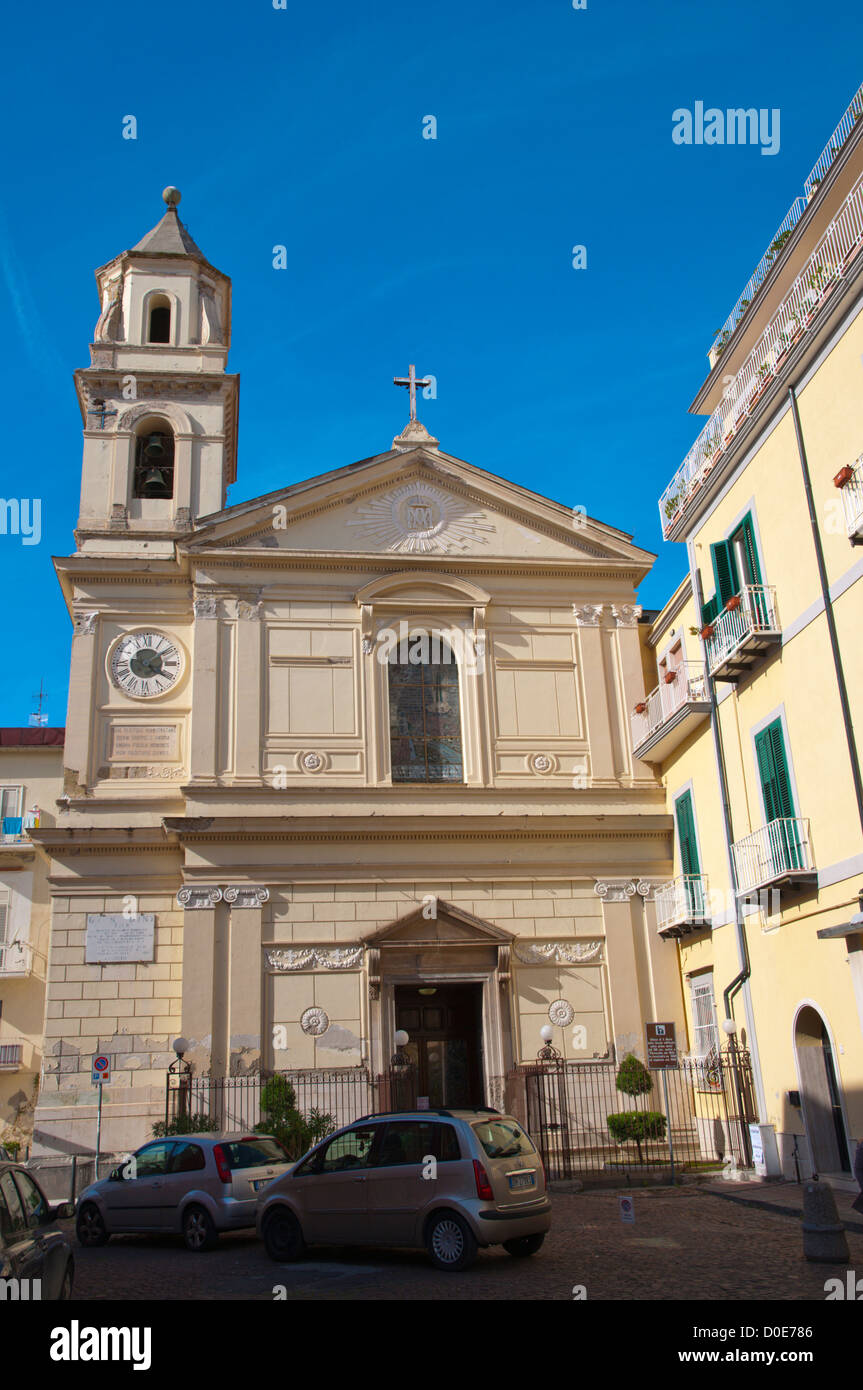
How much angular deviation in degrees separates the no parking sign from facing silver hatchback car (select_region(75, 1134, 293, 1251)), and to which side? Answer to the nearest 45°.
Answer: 0° — it already faces it

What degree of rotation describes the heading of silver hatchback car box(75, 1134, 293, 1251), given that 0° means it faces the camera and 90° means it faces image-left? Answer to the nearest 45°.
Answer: approximately 135°

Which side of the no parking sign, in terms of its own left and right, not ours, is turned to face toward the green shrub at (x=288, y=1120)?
left

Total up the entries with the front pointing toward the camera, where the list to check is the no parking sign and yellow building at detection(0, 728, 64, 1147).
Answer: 2

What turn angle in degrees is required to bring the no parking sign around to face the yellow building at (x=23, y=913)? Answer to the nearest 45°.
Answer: approximately 180°

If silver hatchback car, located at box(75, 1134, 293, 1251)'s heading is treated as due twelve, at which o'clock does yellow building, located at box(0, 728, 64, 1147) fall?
The yellow building is roughly at 1 o'clock from the silver hatchback car.

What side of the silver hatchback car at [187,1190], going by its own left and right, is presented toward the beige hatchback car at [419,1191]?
back

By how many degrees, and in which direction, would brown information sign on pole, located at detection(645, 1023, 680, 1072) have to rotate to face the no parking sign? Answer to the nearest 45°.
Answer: approximately 90° to its right

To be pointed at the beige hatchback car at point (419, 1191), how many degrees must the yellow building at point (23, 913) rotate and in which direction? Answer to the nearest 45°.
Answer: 0° — it already faces it

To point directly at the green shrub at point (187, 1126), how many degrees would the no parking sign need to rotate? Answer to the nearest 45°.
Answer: approximately 135° to its left

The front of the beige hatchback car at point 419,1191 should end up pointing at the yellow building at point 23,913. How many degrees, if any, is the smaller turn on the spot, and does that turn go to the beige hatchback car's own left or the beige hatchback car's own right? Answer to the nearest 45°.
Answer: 0° — it already faces it
